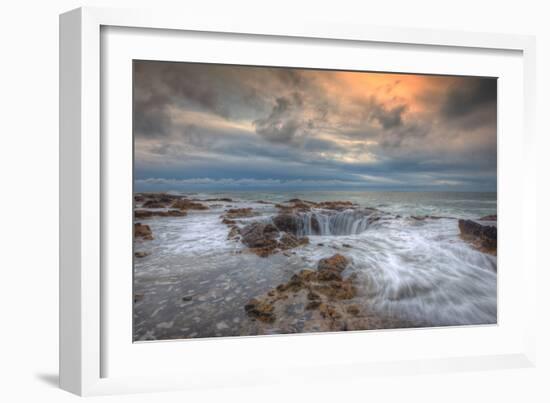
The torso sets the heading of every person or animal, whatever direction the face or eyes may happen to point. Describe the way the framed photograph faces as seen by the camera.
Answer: facing the viewer and to the right of the viewer
